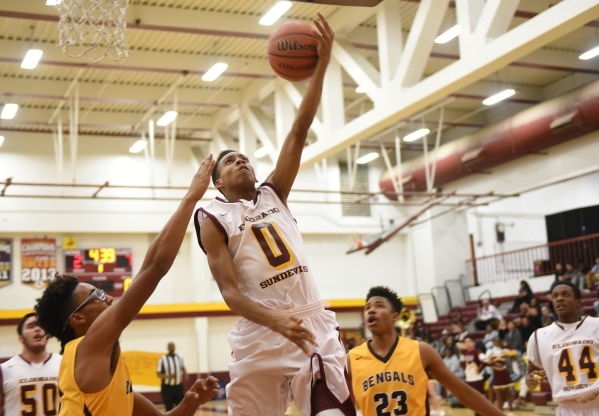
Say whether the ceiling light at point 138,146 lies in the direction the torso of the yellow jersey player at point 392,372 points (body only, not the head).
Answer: no

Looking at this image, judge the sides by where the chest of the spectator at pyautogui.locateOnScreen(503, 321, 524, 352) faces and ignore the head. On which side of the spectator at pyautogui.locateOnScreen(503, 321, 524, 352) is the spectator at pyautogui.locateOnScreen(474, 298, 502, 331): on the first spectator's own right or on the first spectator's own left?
on the first spectator's own right

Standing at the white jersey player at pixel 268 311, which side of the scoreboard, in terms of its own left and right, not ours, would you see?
front

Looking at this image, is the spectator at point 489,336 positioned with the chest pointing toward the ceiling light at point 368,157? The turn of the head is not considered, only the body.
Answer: no

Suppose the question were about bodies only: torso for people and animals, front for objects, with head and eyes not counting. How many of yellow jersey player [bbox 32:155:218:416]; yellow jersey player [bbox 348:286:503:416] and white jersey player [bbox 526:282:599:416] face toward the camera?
2

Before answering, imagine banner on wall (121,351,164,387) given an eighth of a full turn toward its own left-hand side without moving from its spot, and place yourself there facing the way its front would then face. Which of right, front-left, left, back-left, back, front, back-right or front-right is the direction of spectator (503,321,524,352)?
front

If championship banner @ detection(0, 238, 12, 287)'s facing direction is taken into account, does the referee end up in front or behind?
in front

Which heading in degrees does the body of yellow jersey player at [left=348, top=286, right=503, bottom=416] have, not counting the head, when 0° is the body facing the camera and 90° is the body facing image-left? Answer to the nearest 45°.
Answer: approximately 0°

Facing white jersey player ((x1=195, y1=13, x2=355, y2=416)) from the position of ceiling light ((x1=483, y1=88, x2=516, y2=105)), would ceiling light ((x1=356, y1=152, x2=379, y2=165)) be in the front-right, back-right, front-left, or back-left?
back-right

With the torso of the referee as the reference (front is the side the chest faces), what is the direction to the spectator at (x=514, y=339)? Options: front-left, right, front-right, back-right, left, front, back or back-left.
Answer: left

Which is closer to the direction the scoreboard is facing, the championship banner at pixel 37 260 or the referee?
the referee

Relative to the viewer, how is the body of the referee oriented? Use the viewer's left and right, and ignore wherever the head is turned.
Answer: facing the viewer

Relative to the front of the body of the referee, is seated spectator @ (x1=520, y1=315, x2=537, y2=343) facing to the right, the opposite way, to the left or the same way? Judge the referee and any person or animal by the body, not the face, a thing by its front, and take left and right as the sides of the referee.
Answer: to the right

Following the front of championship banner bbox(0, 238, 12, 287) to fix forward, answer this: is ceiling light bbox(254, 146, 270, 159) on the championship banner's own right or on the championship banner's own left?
on the championship banner's own left

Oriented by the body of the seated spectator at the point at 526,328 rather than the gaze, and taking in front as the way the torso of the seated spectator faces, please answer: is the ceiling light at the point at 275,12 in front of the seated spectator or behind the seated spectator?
in front

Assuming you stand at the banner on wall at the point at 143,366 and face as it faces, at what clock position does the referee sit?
The referee is roughly at 12 o'clock from the banner on wall.

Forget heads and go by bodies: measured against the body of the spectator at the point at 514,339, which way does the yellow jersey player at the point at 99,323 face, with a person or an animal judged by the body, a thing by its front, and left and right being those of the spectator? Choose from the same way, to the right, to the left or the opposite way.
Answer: the opposite way

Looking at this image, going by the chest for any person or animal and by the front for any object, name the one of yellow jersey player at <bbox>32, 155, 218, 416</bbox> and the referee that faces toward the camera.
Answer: the referee

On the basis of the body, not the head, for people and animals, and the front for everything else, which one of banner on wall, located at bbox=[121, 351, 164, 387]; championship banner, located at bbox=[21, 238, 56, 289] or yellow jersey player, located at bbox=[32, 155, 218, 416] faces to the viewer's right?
the yellow jersey player

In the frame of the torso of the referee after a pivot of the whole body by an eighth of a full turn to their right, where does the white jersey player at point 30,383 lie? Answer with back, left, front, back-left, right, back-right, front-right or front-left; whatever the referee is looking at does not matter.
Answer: front-left
